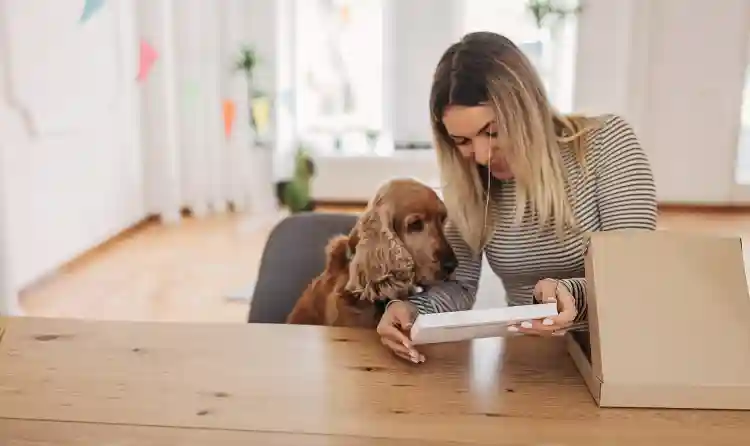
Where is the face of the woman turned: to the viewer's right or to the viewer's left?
to the viewer's left

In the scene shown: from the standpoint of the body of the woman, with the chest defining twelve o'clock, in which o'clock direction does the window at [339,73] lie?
The window is roughly at 4 o'clock from the woman.

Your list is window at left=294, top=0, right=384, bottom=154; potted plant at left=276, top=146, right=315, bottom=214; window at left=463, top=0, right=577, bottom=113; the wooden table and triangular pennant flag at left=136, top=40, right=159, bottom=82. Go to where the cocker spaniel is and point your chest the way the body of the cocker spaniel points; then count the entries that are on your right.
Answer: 1

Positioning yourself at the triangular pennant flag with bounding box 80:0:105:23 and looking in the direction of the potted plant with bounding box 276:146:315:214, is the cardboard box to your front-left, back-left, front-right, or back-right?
front-right

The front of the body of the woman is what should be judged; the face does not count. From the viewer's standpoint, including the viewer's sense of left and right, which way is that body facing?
facing the viewer and to the left of the viewer
